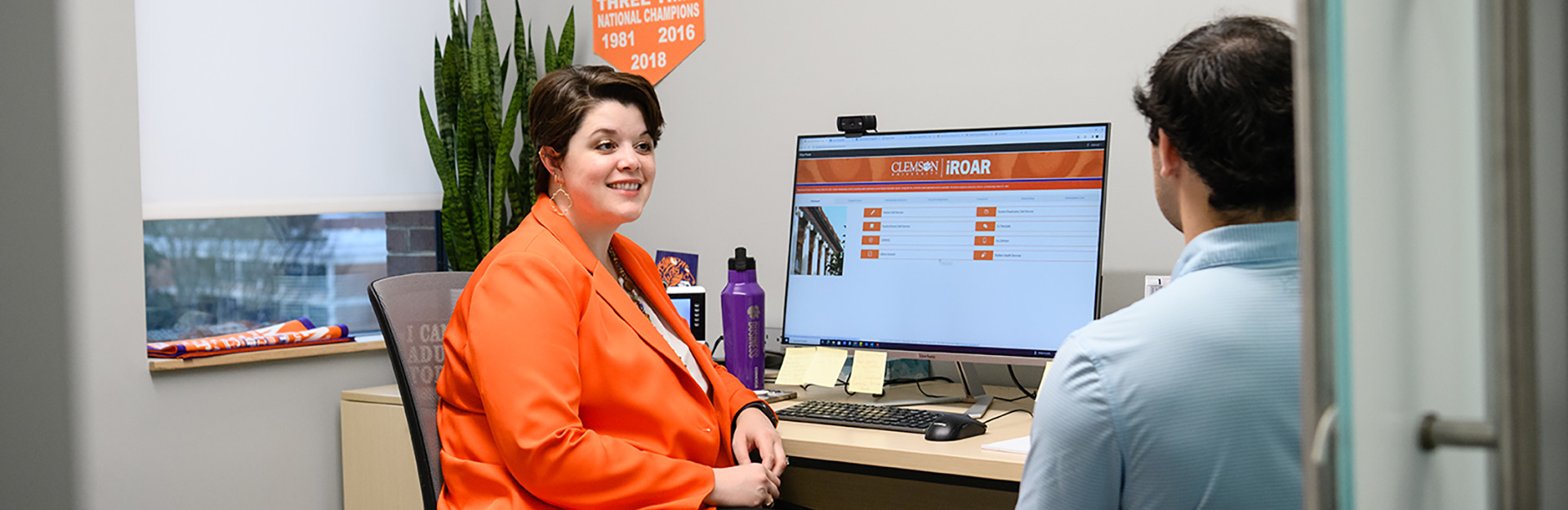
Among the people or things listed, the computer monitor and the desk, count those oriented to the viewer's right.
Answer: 0

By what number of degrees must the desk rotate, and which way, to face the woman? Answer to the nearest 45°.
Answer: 0° — it already faces them

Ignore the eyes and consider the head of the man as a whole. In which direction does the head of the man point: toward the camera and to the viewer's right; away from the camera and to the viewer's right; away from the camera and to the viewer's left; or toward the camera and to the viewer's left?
away from the camera and to the viewer's left

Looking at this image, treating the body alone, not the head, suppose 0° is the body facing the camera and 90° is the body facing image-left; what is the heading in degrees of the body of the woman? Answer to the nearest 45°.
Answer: approximately 315°

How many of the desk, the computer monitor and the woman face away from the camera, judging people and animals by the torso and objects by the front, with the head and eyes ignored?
0

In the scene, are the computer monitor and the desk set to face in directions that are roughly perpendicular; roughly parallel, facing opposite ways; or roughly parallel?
roughly parallel

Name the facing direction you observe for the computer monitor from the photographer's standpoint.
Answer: facing the viewer and to the left of the viewer

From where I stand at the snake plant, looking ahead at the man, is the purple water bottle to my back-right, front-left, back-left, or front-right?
front-left

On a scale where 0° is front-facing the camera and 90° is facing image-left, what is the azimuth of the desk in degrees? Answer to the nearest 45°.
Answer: approximately 45°

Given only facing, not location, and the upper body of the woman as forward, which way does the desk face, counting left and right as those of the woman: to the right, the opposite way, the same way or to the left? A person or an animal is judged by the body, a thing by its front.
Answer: to the right

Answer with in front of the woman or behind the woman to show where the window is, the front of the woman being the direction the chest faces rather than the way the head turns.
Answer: behind

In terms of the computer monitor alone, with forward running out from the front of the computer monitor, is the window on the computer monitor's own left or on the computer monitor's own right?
on the computer monitor's own right
